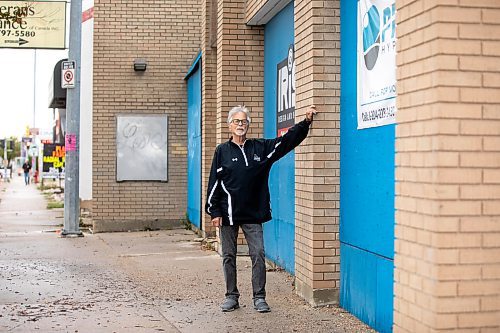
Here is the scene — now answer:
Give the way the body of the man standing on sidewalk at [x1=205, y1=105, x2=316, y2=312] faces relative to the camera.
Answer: toward the camera

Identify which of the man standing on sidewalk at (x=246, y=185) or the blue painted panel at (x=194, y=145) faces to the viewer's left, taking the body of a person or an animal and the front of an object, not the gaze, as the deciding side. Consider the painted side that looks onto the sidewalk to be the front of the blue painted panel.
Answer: the blue painted panel

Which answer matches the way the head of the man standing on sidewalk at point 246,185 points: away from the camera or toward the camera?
toward the camera

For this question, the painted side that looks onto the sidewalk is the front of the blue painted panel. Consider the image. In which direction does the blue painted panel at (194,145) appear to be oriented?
to the viewer's left

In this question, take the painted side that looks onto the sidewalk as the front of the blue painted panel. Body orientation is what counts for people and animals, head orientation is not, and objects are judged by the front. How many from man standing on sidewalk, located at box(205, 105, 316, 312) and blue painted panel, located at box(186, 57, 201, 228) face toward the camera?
1

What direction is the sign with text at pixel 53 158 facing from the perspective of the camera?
toward the camera

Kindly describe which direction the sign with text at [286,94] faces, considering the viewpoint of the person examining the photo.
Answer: facing the viewer and to the left of the viewer

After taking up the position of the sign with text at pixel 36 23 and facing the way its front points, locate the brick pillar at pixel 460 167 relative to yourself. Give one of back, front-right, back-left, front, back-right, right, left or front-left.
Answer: front

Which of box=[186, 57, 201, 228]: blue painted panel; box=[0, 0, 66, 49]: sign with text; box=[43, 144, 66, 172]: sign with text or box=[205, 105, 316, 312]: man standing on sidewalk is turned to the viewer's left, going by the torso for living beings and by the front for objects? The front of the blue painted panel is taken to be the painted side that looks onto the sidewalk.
the blue painted panel

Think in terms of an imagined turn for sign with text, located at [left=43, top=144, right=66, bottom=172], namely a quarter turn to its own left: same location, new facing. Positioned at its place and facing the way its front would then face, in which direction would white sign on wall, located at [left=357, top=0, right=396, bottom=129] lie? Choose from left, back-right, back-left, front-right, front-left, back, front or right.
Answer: right

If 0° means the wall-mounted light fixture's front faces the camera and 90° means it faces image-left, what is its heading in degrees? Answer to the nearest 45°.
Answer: approximately 0°

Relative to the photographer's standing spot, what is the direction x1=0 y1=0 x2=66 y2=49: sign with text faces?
facing the viewer
